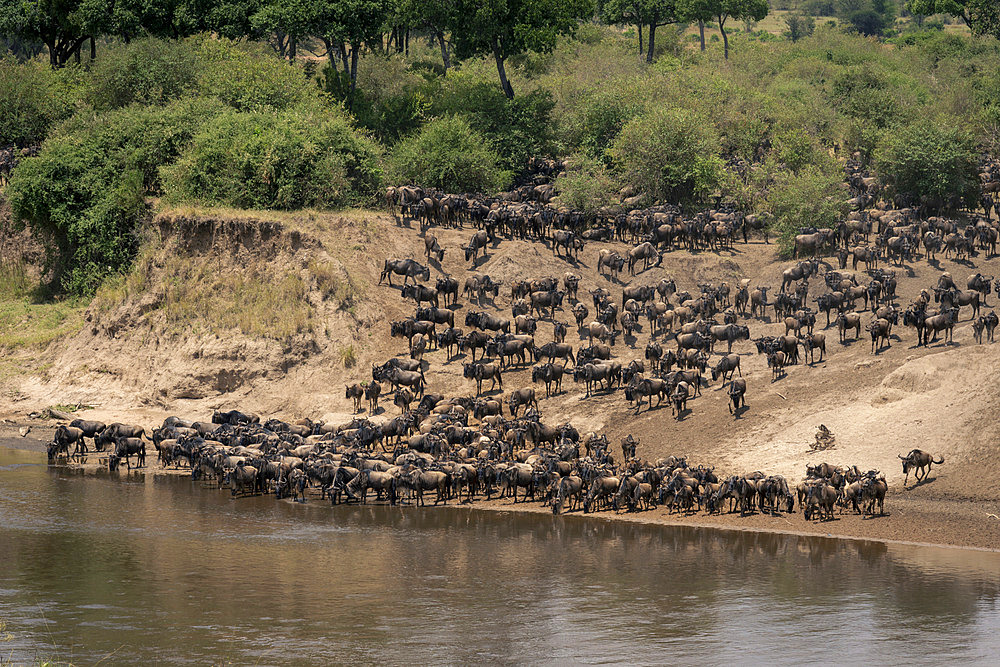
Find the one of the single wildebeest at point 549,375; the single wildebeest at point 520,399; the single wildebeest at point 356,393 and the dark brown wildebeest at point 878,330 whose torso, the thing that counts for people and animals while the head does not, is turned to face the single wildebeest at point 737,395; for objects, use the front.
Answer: the dark brown wildebeest

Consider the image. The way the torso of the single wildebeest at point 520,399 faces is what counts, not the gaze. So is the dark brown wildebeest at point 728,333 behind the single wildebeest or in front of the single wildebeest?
behind

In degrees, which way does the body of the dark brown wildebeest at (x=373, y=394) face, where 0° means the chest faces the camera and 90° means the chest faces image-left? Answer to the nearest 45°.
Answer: approximately 0°

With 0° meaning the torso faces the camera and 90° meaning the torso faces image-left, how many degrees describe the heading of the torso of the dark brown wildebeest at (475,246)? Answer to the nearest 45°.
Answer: approximately 45°

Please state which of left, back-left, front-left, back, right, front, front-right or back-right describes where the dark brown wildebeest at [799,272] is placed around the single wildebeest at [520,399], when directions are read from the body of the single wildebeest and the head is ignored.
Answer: back

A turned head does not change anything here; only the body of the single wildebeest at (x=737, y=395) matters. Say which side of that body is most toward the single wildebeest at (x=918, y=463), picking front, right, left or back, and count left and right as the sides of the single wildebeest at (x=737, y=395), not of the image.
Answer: left

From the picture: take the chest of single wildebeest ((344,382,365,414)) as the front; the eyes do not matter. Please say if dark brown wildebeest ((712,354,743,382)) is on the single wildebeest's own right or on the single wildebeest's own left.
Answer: on the single wildebeest's own left
